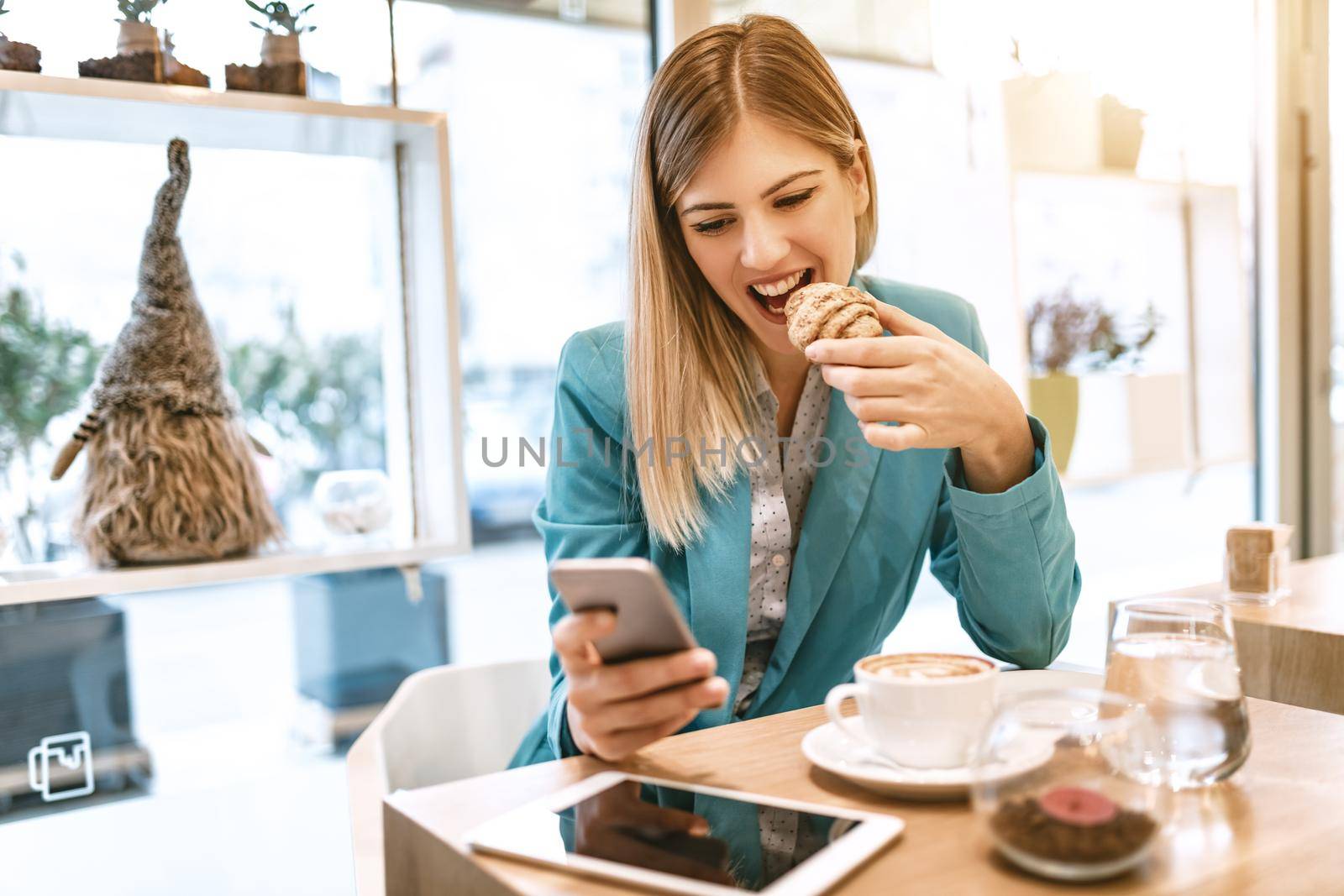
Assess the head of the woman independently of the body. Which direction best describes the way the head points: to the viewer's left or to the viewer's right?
to the viewer's left

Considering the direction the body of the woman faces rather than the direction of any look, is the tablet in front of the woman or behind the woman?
in front

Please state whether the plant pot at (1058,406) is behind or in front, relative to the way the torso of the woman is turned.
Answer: behind

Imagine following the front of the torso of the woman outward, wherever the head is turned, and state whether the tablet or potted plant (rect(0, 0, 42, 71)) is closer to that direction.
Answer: the tablet

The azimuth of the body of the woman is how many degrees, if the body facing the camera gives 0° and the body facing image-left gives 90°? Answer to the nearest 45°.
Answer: approximately 0°

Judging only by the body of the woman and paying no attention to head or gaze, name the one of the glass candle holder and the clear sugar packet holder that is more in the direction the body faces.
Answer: the glass candle holder

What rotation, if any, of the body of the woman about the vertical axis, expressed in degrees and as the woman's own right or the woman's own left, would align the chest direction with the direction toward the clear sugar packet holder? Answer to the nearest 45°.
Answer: approximately 135° to the woman's own left

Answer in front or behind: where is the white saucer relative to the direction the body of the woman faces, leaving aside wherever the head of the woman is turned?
in front

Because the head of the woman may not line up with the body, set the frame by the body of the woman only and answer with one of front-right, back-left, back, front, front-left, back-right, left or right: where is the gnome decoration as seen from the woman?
right

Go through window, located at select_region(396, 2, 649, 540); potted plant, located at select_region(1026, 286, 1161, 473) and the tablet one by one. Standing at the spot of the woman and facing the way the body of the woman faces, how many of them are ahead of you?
1

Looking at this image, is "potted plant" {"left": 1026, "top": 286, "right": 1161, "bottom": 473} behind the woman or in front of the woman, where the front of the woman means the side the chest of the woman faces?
behind

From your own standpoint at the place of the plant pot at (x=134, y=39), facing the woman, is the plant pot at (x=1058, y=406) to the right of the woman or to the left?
left

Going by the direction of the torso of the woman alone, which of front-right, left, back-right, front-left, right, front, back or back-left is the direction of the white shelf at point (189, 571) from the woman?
right
